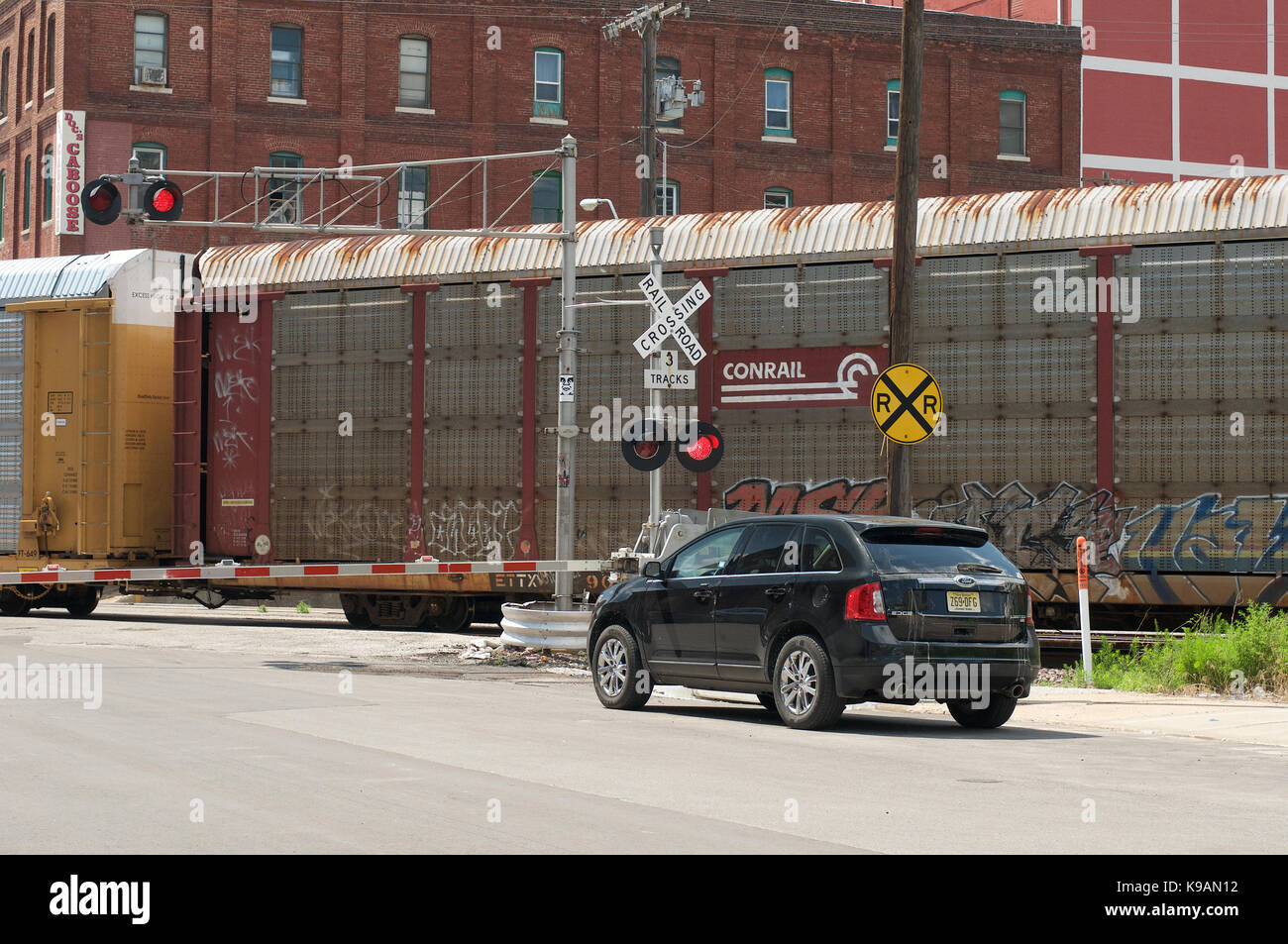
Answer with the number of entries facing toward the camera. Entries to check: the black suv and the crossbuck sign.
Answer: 1

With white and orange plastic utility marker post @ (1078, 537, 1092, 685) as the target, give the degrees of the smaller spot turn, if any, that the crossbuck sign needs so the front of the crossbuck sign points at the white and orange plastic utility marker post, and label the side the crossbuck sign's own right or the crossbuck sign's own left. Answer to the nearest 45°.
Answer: approximately 45° to the crossbuck sign's own left

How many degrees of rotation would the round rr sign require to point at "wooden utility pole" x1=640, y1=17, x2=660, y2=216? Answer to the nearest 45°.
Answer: approximately 180°

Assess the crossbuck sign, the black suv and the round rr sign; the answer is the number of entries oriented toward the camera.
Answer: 2

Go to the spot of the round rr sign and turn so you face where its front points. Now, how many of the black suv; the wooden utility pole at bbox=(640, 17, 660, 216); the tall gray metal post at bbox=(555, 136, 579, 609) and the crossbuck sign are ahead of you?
1

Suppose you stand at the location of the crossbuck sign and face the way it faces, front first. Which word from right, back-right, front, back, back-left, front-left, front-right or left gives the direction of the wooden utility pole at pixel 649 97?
back

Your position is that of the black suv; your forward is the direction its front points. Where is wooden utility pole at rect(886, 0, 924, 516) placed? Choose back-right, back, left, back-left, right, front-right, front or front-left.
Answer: front-right

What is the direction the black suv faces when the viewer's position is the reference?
facing away from the viewer and to the left of the viewer

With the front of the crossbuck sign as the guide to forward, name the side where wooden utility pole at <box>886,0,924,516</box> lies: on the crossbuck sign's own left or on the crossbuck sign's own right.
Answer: on the crossbuck sign's own left

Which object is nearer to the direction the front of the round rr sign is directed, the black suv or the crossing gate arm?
the black suv

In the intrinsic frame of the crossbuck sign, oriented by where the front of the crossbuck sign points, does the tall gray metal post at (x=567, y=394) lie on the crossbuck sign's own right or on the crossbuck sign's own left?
on the crossbuck sign's own right

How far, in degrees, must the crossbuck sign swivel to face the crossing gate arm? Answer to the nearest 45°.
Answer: approximately 90° to its right

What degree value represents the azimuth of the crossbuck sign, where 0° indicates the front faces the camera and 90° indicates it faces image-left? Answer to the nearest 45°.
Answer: approximately 0°
